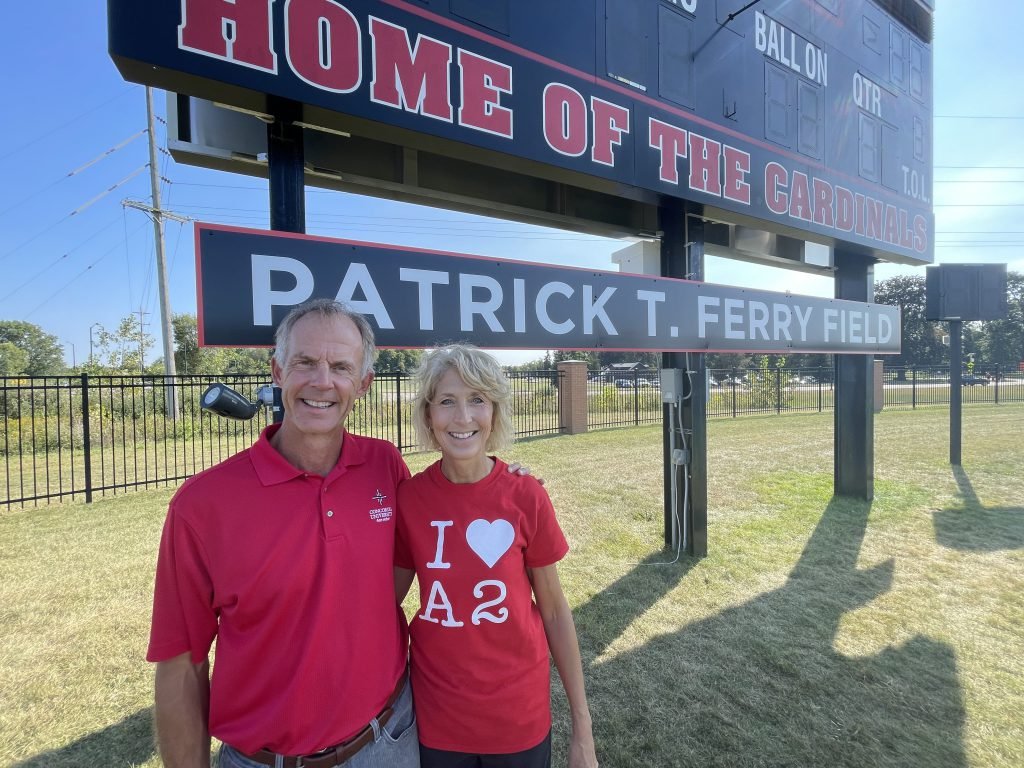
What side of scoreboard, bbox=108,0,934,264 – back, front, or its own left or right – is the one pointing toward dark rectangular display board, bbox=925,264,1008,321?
left

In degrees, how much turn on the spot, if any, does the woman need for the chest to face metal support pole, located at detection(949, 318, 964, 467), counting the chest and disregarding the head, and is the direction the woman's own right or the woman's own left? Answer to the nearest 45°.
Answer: approximately 135° to the woman's own left

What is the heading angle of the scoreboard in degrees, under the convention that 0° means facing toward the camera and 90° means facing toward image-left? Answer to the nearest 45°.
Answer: approximately 315°

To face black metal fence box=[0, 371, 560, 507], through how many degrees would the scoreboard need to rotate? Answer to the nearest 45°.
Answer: approximately 180°

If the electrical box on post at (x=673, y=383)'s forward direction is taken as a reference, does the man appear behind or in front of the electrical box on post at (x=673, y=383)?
in front

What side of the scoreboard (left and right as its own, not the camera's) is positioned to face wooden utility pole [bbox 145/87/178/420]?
back

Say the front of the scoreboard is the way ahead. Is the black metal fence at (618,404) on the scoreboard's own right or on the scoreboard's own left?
on the scoreboard's own left

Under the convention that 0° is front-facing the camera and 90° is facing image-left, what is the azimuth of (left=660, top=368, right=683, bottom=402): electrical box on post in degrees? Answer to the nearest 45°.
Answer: approximately 45°

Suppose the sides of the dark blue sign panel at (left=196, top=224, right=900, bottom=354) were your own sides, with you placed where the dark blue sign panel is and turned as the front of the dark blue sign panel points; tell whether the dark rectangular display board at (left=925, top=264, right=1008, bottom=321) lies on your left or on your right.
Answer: on your left

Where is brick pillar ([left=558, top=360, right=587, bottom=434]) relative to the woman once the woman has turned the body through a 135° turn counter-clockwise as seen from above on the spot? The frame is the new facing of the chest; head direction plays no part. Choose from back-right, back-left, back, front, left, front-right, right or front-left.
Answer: front-left
